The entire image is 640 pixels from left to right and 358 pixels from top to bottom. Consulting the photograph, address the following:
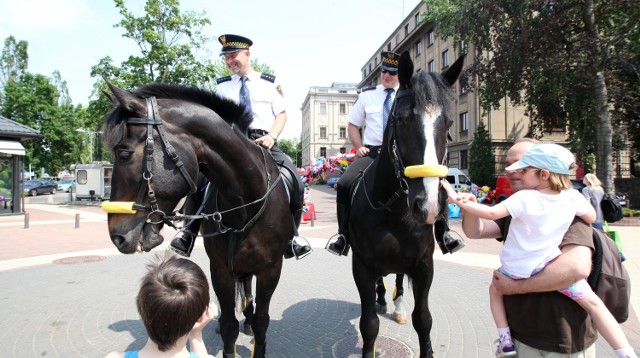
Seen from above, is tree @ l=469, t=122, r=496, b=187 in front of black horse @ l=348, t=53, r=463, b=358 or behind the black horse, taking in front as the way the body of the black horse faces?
behind

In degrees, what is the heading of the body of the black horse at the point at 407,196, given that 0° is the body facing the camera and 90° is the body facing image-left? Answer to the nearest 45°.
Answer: approximately 0°

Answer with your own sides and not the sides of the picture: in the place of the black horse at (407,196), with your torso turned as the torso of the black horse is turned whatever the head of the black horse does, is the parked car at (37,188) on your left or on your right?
on your right

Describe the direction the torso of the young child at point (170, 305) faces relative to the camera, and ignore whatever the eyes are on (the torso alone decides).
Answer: away from the camera

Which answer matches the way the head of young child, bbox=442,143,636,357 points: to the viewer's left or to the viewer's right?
to the viewer's left

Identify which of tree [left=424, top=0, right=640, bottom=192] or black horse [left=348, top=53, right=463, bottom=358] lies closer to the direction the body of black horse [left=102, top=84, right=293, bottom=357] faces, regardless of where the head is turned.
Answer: the black horse

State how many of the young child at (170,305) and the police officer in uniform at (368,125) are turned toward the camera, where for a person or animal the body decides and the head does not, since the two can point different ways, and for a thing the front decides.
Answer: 1

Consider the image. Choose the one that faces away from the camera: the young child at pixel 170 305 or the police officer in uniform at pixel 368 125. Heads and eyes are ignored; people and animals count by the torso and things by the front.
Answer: the young child

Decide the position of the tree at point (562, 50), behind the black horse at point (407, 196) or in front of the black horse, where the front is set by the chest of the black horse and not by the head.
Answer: behind

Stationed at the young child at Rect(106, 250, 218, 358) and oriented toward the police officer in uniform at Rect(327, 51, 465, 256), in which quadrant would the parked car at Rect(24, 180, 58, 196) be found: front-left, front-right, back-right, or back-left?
front-left

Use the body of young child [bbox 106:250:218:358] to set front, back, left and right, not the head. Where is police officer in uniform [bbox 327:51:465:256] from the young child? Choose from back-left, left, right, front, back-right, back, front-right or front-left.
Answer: front-right

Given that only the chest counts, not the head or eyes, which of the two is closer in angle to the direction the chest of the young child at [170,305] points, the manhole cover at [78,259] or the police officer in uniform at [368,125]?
the manhole cover

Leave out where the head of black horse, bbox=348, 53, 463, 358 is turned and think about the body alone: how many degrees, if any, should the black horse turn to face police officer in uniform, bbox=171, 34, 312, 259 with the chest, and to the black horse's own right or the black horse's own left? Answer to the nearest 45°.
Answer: approximately 90° to the black horse's own right

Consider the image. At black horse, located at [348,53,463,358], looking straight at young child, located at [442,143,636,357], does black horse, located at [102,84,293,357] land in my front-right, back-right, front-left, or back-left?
back-right

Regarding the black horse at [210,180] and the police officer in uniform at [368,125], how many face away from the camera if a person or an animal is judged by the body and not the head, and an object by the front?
0

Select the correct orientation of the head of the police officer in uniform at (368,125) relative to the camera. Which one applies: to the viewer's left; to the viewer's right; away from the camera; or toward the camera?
toward the camera

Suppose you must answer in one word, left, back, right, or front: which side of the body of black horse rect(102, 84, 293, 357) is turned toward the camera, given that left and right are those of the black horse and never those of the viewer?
front

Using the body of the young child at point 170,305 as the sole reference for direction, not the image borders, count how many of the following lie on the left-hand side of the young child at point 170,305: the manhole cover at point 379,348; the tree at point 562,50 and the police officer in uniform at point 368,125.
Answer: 0
